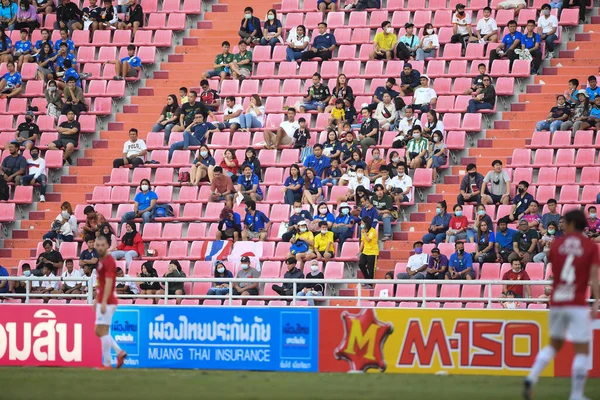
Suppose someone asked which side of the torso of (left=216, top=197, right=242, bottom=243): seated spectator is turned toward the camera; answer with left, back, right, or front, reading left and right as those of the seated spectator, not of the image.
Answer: front

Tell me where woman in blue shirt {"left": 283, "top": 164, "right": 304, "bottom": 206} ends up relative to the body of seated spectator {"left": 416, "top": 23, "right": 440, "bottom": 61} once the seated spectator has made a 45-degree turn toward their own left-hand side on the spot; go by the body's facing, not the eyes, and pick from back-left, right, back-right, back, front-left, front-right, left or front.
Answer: front-right

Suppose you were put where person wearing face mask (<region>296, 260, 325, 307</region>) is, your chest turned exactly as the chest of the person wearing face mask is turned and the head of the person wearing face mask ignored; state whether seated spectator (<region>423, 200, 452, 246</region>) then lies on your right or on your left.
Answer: on your left

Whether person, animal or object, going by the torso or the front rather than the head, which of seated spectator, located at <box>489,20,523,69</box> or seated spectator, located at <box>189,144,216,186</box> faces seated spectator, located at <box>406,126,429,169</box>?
seated spectator, located at <box>489,20,523,69</box>

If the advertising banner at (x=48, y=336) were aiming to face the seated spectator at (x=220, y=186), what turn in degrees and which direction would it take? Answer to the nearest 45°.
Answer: approximately 135° to its left

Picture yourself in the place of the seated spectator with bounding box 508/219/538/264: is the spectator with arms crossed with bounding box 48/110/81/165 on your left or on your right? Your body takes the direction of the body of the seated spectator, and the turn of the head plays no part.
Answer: on your right

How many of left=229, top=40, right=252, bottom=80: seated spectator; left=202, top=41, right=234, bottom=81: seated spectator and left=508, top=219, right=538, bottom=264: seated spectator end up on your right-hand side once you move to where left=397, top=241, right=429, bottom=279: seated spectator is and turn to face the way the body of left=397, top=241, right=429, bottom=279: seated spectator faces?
2

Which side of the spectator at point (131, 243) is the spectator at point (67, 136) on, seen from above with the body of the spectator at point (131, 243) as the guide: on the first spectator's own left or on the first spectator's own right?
on the first spectator's own right

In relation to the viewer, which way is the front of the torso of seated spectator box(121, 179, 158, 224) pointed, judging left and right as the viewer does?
facing the viewer and to the left of the viewer
